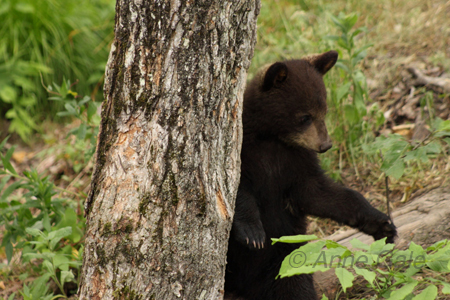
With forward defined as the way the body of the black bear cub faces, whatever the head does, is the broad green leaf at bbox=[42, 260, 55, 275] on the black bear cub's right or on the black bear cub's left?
on the black bear cub's right

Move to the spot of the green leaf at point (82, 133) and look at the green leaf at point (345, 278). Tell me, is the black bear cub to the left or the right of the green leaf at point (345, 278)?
left

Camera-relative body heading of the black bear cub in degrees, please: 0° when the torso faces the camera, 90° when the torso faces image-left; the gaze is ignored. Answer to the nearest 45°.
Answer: approximately 315°

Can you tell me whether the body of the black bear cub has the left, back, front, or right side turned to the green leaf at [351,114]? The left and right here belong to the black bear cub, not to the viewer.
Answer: left

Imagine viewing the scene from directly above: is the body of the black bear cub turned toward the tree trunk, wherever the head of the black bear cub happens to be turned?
no

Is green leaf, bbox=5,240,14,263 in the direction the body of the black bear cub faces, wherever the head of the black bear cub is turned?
no

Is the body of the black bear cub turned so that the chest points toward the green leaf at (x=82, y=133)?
no

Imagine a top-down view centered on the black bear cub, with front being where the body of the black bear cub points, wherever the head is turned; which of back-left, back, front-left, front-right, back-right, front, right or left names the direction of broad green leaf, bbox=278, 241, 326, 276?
front-right
